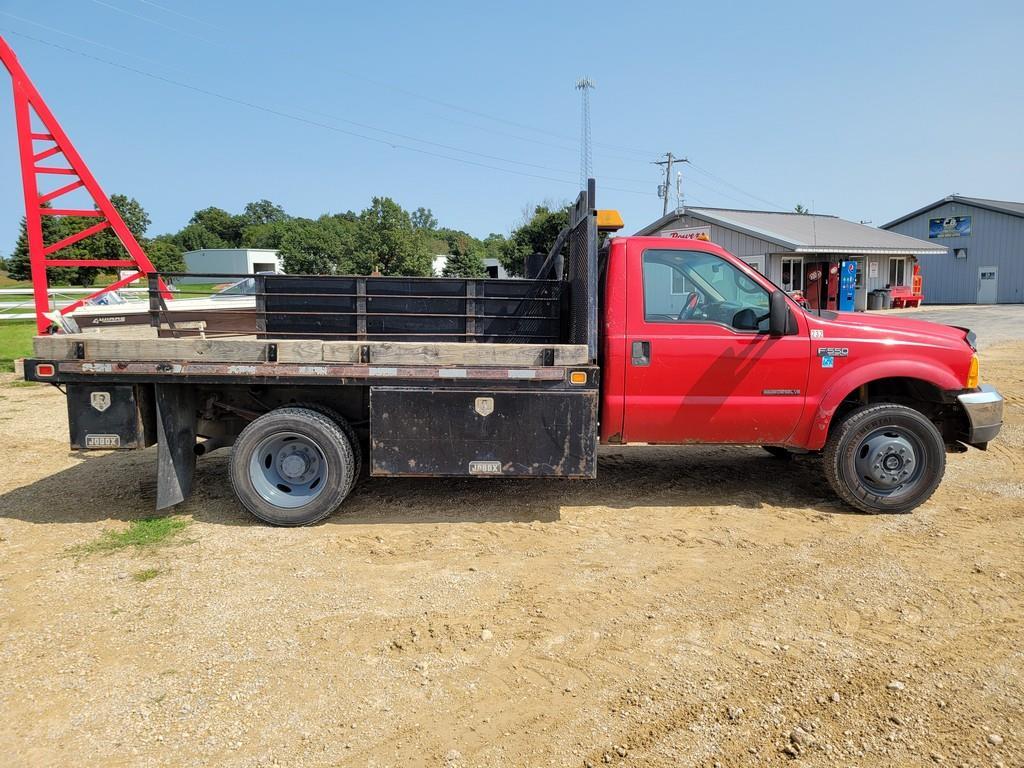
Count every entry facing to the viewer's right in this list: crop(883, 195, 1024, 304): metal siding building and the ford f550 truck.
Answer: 1

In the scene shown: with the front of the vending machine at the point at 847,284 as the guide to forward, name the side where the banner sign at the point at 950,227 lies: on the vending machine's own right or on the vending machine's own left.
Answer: on the vending machine's own left

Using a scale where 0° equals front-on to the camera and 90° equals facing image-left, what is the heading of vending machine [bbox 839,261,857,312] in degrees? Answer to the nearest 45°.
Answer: approximately 315°

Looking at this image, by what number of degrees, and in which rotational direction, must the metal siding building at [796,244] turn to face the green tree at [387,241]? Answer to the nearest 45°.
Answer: approximately 135° to its right

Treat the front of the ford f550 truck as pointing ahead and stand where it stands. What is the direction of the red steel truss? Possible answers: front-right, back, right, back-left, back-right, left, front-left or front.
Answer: back-left

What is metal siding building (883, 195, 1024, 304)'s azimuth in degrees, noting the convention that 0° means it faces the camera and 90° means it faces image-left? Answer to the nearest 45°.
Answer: approximately 45°

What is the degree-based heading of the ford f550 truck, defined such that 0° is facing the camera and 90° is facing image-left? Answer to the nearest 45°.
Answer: approximately 270°

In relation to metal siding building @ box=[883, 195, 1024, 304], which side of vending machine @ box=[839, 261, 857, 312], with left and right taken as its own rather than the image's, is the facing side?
left
